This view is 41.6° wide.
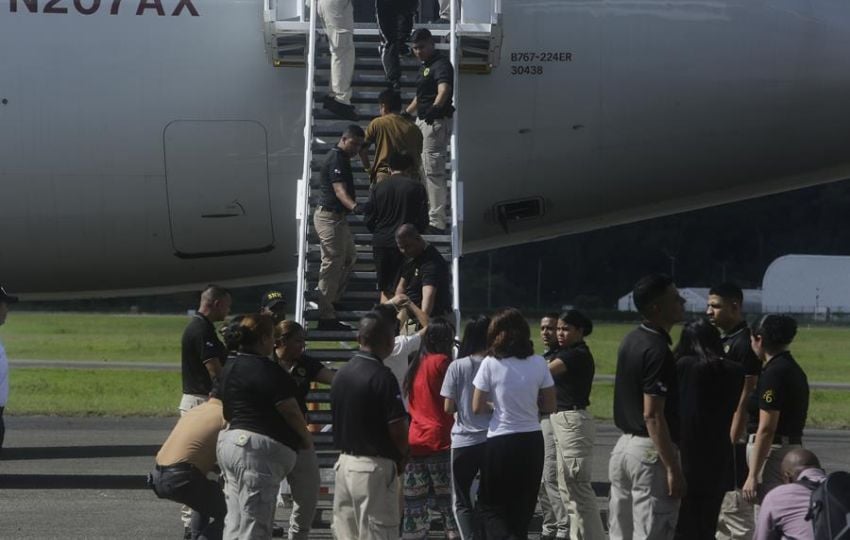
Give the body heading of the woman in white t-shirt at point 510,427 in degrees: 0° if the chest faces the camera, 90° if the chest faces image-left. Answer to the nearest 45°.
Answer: approximately 180°

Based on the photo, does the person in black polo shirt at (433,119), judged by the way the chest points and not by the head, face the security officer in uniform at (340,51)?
no

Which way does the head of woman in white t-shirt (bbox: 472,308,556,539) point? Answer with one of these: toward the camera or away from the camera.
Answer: away from the camera

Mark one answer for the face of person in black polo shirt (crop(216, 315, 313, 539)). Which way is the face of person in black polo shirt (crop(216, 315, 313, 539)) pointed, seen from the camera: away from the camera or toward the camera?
away from the camera

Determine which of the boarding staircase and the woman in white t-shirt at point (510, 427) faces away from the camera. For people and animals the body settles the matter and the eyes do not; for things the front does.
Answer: the woman in white t-shirt

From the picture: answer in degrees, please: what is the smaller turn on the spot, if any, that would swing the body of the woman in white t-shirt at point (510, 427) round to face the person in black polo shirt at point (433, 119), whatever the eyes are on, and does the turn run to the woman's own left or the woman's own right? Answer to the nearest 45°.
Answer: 0° — they already face them

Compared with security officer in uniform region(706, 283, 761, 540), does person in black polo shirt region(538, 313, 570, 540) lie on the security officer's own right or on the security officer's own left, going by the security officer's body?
on the security officer's own right

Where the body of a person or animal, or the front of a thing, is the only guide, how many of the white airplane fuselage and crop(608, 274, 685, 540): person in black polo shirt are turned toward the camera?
0

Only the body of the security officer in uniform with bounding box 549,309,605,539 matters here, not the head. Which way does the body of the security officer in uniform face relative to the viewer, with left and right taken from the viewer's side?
facing to the left of the viewer

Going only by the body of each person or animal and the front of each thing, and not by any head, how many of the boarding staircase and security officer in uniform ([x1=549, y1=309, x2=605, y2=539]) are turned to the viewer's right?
0

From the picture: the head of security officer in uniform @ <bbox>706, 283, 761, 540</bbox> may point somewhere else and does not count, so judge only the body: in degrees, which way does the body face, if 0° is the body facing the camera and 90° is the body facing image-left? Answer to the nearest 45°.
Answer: approximately 45°

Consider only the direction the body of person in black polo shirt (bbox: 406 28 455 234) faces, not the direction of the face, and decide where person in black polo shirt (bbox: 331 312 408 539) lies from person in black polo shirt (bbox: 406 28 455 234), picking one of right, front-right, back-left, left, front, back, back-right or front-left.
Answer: front-left

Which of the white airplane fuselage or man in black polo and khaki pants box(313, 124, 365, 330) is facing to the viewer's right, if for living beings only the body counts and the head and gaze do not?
the man in black polo and khaki pants

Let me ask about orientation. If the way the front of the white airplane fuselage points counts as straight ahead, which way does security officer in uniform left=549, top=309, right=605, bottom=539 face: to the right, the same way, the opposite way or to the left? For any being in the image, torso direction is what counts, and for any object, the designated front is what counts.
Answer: the same way
